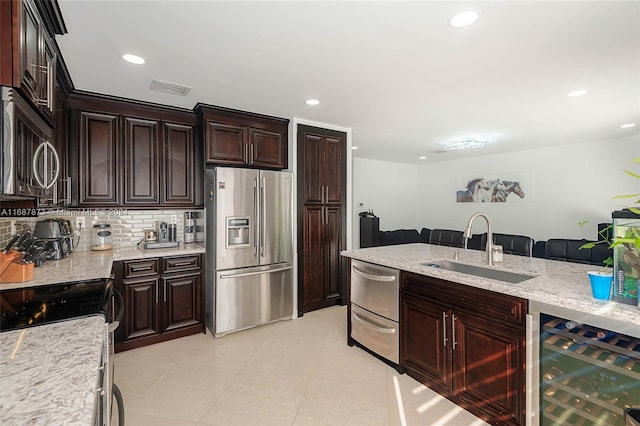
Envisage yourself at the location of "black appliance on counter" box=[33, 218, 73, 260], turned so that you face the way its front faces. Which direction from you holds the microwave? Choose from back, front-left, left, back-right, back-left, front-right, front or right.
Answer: front-right

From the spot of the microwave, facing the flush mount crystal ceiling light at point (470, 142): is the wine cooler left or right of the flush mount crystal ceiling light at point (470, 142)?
right

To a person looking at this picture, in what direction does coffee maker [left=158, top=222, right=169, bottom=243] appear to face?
facing the viewer

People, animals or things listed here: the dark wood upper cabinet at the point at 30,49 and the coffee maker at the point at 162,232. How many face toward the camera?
1

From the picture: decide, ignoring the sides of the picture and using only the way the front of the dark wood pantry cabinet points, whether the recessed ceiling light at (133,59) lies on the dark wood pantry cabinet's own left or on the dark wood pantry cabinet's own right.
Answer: on the dark wood pantry cabinet's own right

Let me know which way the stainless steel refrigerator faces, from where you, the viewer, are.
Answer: facing the viewer and to the right of the viewer

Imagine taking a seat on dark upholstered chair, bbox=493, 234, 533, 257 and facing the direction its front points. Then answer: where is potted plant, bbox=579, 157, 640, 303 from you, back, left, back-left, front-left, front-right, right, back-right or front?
back-right

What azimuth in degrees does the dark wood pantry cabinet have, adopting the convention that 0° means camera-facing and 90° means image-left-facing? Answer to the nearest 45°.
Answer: approximately 315°

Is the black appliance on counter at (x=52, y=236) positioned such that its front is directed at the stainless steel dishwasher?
yes

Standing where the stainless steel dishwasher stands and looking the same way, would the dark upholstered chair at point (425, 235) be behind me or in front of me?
behind

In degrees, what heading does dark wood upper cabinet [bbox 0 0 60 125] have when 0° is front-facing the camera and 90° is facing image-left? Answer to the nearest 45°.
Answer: approximately 270°

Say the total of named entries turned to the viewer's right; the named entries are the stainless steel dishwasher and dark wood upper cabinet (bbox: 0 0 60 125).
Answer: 1

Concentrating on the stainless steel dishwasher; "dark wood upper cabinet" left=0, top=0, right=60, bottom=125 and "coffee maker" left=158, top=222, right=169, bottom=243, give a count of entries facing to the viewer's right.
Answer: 1

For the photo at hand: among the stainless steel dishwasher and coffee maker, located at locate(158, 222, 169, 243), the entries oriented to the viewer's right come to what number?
0
